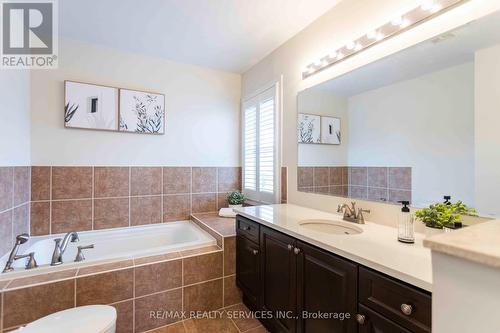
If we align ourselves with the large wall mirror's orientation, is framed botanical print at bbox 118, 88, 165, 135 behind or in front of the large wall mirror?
in front

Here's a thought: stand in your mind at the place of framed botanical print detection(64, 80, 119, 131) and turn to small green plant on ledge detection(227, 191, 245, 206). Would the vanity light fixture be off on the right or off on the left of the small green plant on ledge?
right

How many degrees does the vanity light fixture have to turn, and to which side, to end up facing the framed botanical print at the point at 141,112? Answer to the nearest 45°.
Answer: approximately 45° to its right

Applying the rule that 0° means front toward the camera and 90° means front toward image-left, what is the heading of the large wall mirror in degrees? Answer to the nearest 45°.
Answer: approximately 45°

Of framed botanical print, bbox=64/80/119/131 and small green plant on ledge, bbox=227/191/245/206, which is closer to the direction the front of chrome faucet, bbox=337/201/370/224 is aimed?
the framed botanical print

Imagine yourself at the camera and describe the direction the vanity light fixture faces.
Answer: facing the viewer and to the left of the viewer

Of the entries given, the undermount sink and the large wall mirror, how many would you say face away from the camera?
0
